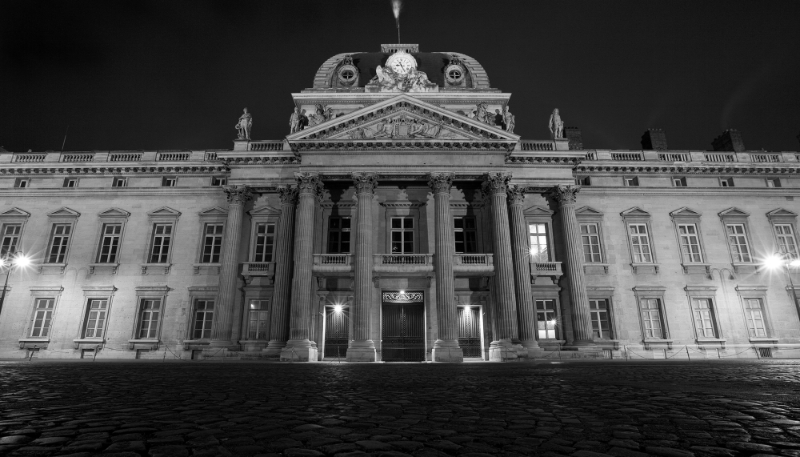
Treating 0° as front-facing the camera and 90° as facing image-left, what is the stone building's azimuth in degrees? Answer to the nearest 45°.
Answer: approximately 0°
